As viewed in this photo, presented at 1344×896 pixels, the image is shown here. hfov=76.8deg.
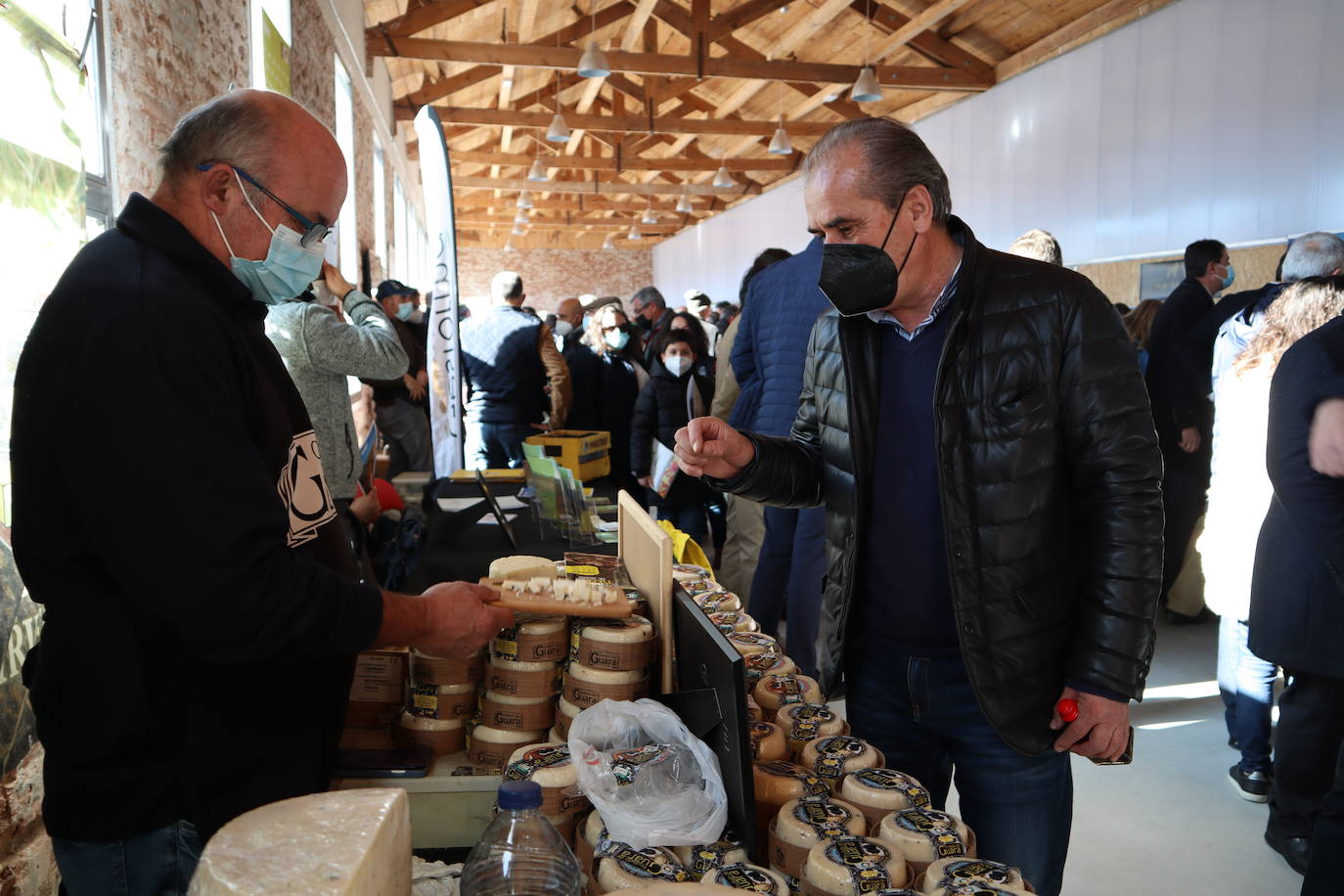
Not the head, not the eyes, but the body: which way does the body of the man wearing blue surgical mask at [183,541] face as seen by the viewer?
to the viewer's right

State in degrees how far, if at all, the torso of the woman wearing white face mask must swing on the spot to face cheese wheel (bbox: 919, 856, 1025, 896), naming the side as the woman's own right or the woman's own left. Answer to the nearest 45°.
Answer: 0° — they already face it

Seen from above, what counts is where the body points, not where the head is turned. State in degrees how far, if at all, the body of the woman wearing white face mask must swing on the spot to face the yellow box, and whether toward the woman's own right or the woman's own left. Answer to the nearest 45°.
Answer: approximately 45° to the woman's own right

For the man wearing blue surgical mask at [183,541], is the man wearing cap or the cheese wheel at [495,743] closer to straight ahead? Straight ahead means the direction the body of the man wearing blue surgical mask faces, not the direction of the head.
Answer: the cheese wheel

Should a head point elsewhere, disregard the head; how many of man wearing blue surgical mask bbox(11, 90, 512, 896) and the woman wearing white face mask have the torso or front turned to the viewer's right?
1

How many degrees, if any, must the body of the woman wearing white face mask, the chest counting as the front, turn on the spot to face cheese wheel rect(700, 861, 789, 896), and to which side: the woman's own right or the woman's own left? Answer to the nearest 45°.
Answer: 0° — they already face it

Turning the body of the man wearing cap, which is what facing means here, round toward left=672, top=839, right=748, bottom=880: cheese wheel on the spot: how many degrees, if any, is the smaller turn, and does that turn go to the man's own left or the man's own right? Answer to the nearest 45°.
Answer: approximately 45° to the man's own right
